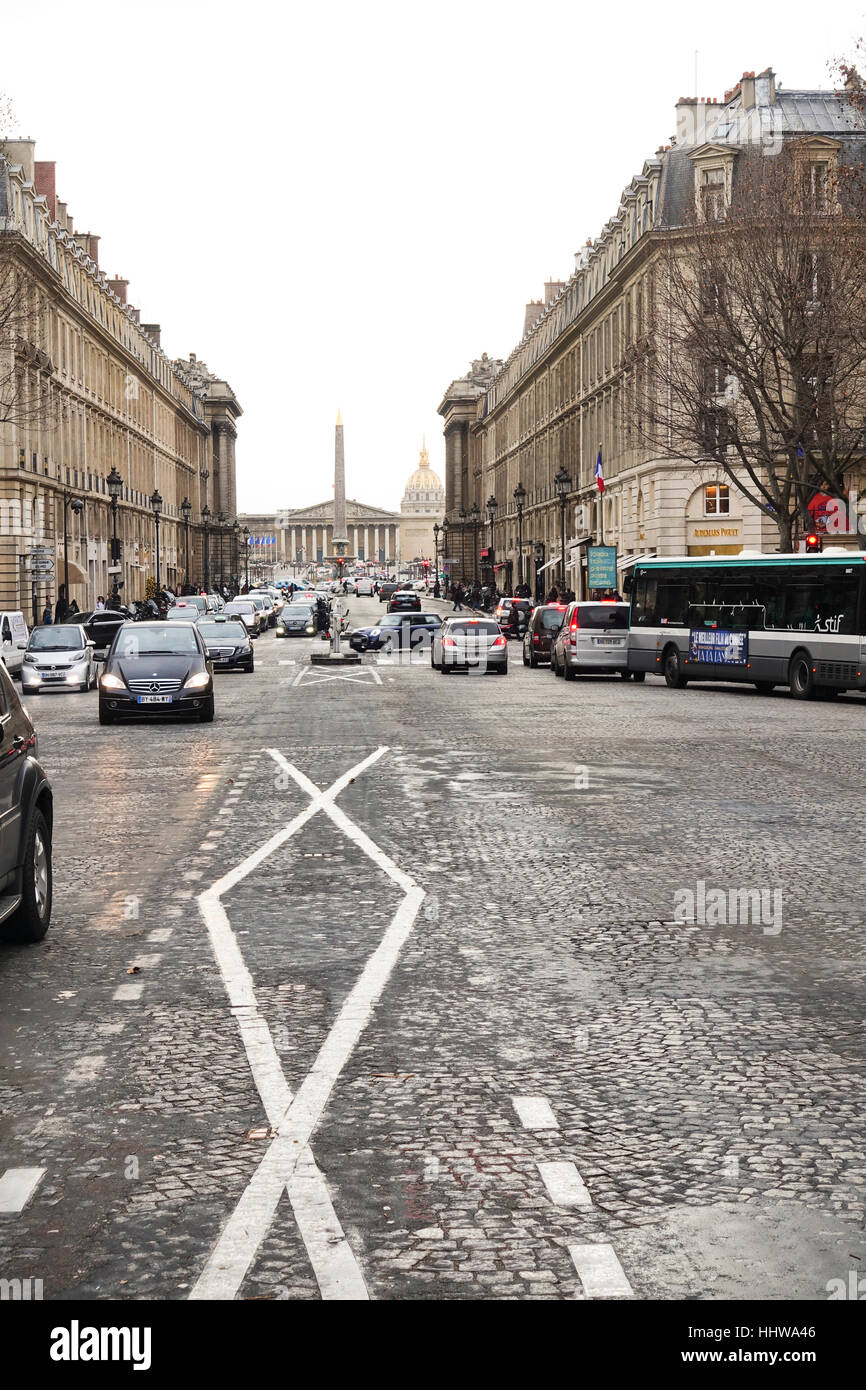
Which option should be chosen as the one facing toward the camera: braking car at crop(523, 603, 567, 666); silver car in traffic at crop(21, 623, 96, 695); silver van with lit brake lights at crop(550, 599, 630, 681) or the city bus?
silver car in traffic at crop(21, 623, 96, 695)

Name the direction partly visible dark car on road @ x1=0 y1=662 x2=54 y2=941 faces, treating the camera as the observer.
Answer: facing the viewer and to the left of the viewer

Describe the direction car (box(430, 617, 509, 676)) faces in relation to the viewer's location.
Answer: facing away from the viewer

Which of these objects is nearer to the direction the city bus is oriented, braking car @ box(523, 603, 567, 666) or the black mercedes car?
the braking car

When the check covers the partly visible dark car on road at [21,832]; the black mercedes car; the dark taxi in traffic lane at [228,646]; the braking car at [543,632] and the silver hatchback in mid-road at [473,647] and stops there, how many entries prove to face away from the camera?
2

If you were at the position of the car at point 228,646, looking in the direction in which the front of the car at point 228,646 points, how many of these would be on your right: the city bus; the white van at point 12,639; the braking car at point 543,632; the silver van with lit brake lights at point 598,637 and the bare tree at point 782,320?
1

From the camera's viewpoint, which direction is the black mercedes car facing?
toward the camera

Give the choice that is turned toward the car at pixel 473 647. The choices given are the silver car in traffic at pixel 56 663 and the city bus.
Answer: the city bus

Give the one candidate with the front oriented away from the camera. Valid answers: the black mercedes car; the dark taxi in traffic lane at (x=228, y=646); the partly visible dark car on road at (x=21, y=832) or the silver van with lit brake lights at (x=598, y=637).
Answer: the silver van with lit brake lights at (x=598, y=637)

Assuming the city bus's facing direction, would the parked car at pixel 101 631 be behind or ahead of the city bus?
ahead

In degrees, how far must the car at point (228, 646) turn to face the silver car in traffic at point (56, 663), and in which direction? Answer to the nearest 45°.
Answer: approximately 45° to its right

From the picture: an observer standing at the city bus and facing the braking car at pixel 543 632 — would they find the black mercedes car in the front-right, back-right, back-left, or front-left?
back-left

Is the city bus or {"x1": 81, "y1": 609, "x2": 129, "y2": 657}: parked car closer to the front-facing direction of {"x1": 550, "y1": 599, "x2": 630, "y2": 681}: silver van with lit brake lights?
the parked car

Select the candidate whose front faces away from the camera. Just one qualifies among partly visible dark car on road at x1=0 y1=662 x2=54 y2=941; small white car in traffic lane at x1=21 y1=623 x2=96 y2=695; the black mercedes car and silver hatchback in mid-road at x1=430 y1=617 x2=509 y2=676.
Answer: silver hatchback in mid-road at x1=430 y1=617 x2=509 y2=676

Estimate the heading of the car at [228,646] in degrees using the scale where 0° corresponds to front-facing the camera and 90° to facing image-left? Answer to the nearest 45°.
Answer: approximately 0°

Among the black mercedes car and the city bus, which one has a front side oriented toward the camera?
the black mercedes car

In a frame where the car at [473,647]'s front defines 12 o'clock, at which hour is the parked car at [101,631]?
the parked car at [101,631] is roughly at 10 o'clock from the car at [473,647].

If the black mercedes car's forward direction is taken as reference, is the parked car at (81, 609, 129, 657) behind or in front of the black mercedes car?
behind

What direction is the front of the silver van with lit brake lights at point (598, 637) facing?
away from the camera

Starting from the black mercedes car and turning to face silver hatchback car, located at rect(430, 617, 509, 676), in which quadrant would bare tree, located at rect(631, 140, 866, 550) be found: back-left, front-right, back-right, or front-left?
front-right

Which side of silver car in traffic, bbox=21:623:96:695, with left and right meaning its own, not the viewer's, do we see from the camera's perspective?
front

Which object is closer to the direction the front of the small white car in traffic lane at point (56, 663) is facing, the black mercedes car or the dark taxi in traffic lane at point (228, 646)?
the black mercedes car
